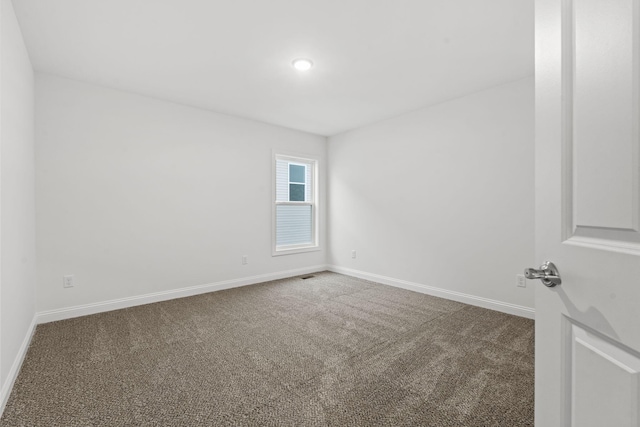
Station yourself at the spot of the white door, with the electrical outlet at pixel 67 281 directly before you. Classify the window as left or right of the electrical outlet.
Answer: right

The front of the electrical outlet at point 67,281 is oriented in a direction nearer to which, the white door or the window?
the white door

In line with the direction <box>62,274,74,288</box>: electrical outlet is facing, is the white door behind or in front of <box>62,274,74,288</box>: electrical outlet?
in front

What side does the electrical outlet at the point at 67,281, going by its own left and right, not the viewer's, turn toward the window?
left

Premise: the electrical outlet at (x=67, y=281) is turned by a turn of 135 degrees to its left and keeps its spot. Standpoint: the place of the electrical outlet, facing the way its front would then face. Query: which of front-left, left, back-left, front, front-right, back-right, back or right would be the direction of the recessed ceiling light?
right
